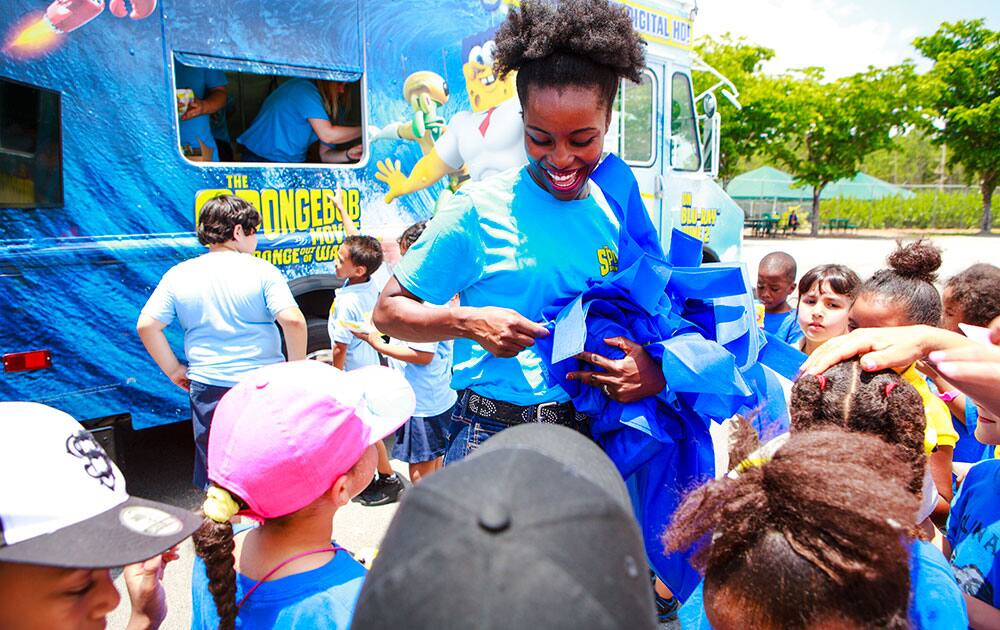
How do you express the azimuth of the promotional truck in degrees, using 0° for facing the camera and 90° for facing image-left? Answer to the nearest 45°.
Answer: approximately 225°

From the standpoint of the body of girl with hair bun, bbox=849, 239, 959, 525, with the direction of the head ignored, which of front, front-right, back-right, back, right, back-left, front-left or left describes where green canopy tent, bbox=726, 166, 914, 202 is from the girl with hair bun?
back-right

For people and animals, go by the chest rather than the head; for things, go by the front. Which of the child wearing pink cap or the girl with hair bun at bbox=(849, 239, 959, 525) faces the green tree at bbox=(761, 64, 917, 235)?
the child wearing pink cap

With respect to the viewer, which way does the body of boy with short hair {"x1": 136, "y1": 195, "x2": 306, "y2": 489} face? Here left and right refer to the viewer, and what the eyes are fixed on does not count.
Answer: facing away from the viewer

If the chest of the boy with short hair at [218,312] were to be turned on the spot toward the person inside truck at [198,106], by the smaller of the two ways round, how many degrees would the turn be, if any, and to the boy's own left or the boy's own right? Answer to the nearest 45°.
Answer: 0° — they already face them

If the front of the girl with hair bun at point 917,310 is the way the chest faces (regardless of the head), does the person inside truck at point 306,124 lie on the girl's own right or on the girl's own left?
on the girl's own right

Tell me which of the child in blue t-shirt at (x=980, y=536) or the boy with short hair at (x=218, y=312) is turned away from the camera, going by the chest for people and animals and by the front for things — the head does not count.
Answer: the boy with short hair

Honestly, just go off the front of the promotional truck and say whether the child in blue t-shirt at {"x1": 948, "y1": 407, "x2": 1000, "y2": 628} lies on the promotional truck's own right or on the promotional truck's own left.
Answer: on the promotional truck's own right
